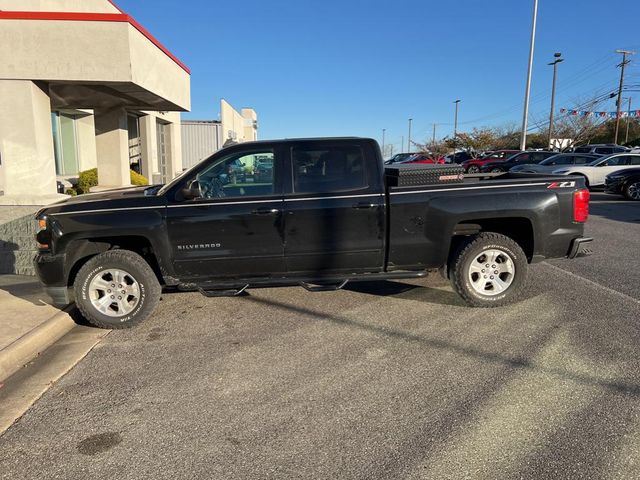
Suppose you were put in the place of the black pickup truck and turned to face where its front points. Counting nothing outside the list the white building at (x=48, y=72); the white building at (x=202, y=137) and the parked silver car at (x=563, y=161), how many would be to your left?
0

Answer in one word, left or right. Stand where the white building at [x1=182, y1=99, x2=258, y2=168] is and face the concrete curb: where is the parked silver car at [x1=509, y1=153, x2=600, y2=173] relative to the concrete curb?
left

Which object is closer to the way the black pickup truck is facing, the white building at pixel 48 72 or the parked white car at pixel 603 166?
the white building

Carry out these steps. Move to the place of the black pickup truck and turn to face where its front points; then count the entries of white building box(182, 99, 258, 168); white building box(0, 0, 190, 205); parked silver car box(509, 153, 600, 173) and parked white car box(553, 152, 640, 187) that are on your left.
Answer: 0

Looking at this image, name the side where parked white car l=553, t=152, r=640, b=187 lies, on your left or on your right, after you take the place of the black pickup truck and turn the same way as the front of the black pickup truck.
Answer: on your right

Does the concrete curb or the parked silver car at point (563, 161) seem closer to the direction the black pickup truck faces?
the concrete curb

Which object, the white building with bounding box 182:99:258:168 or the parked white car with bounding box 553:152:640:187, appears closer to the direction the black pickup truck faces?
the white building

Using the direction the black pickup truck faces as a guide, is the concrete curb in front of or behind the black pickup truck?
in front

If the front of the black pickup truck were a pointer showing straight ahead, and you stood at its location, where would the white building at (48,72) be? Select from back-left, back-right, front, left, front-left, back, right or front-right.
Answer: front-right

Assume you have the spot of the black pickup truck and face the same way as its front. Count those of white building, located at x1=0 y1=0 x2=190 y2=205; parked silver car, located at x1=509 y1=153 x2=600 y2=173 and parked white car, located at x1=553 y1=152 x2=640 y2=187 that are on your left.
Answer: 0

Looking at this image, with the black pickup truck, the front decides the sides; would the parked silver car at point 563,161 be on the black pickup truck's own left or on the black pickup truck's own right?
on the black pickup truck's own right

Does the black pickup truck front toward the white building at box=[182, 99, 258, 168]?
no

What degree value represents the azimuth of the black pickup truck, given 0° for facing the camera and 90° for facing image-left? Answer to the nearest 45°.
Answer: approximately 90°
